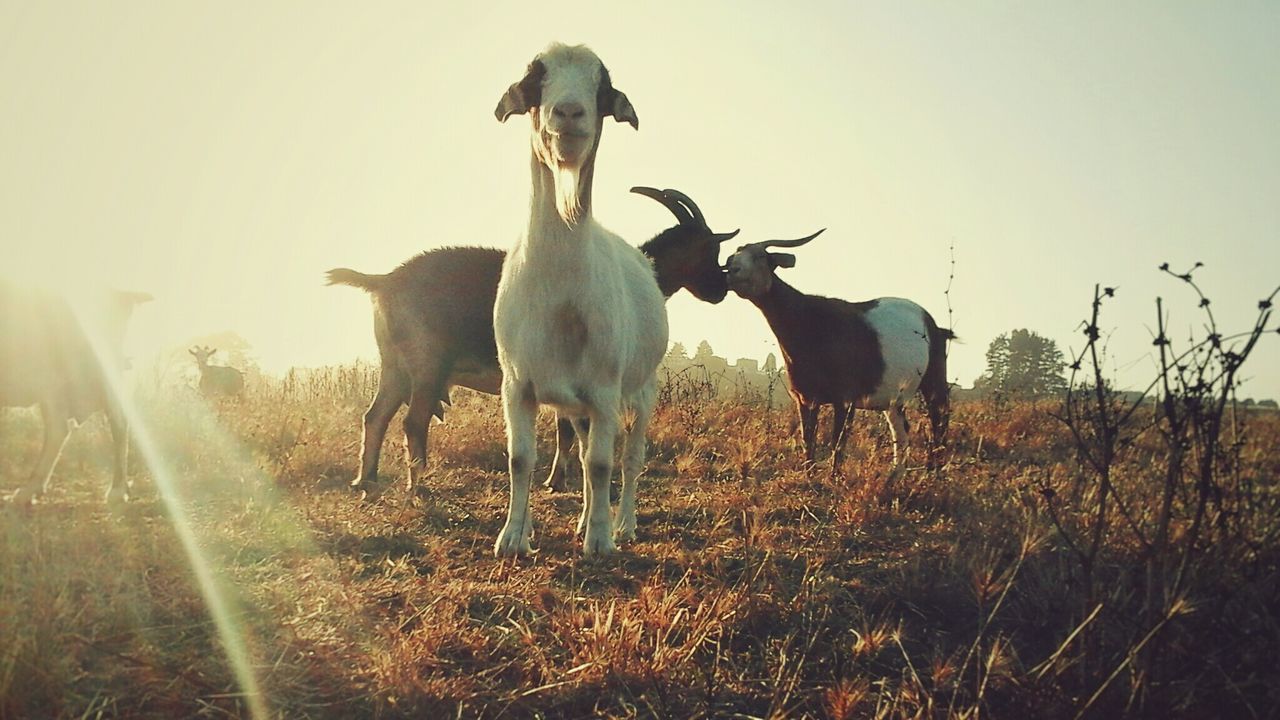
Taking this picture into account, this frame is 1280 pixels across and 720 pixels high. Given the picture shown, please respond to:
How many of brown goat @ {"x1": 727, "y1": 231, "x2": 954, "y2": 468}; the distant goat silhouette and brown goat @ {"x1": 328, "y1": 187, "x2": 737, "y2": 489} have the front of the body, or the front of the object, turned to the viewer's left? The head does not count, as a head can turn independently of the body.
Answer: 2

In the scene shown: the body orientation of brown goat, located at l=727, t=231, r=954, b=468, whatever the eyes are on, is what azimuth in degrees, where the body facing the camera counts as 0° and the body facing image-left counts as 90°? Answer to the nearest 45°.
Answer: approximately 90°

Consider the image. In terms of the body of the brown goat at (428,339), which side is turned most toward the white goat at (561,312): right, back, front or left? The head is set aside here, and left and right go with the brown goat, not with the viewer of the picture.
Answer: right

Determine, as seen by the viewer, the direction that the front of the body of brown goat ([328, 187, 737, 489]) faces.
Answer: to the viewer's right

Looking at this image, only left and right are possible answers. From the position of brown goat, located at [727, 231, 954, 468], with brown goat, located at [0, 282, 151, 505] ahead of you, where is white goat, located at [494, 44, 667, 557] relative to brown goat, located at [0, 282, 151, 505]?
left

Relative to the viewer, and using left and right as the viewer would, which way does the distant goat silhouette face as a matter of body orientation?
facing to the left of the viewer

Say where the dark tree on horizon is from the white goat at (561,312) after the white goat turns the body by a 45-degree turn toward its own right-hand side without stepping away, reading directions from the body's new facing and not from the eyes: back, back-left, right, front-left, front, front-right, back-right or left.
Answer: back

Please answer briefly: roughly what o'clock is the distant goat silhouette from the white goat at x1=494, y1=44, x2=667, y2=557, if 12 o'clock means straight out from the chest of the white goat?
The distant goat silhouette is roughly at 5 o'clock from the white goat.
